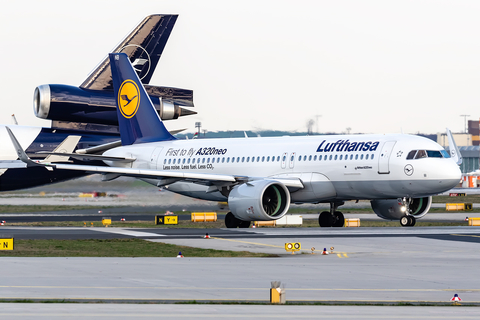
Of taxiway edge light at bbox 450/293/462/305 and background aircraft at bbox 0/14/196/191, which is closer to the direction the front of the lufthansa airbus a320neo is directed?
the taxiway edge light

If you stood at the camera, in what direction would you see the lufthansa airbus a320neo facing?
facing the viewer and to the right of the viewer

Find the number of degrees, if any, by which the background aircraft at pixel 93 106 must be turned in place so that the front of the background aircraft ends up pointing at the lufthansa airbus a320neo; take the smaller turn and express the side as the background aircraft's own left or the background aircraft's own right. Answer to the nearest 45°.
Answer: approximately 135° to the background aircraft's own left

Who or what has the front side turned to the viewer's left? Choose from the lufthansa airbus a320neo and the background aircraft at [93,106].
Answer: the background aircraft

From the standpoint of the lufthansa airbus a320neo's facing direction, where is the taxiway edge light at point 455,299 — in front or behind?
in front

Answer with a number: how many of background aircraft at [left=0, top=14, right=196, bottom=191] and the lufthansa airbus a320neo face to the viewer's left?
1

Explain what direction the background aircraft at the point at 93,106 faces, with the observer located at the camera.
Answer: facing to the left of the viewer

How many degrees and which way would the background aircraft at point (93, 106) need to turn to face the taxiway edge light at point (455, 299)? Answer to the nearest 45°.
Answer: approximately 90° to its left

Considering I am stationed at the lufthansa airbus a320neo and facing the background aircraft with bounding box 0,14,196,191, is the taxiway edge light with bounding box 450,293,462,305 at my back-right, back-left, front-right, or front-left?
back-left

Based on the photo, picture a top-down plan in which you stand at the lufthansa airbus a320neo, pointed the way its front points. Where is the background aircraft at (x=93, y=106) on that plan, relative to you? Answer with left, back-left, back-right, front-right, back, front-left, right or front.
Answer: back
